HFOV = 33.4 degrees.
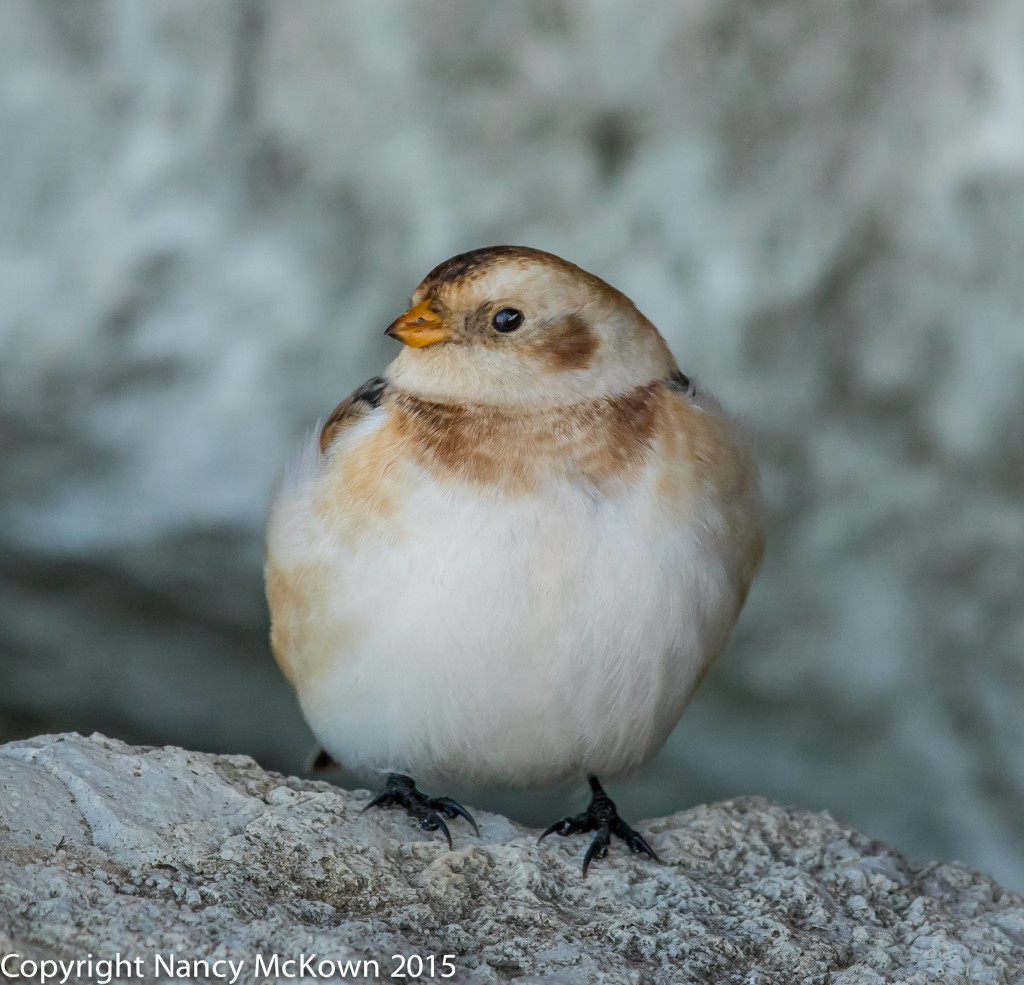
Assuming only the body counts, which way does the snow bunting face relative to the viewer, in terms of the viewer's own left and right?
facing the viewer
